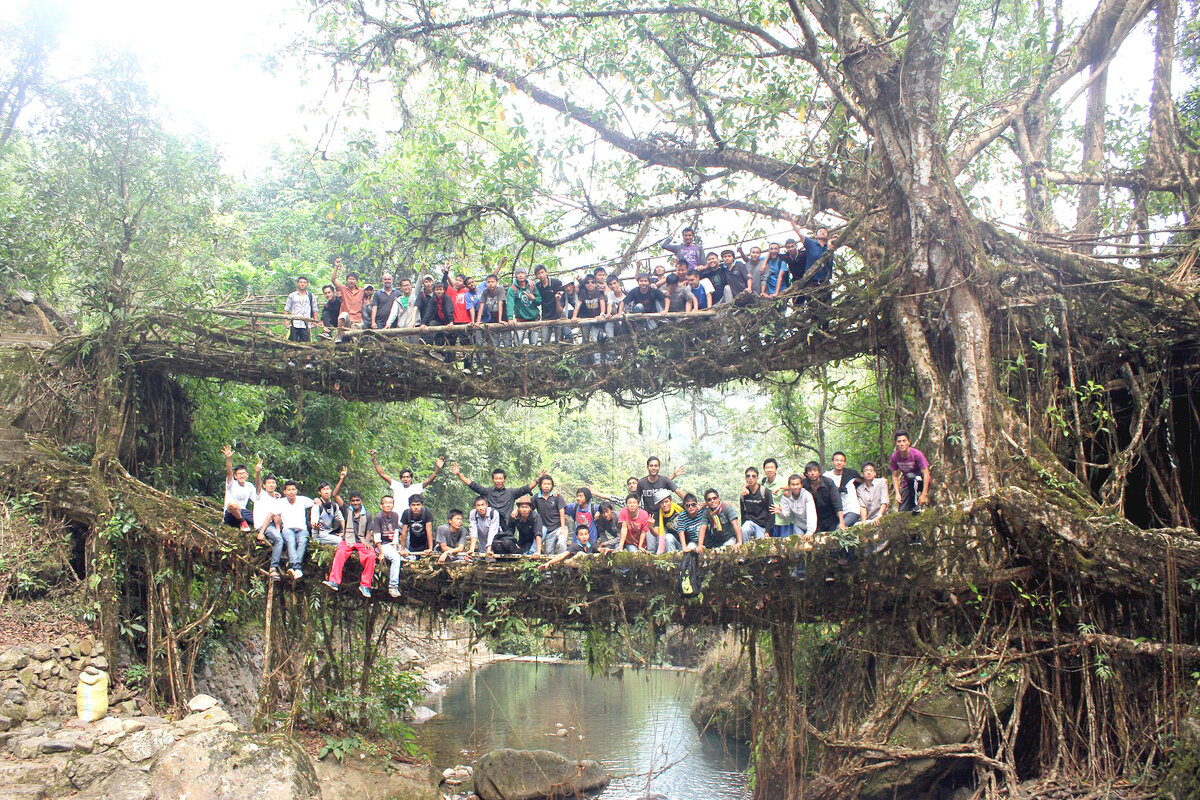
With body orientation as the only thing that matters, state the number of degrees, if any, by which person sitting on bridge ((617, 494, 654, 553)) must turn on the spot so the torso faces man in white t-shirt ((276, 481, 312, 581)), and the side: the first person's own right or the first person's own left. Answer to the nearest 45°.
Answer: approximately 90° to the first person's own right

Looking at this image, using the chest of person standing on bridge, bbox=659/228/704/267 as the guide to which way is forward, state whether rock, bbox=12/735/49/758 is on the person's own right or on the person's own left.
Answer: on the person's own right

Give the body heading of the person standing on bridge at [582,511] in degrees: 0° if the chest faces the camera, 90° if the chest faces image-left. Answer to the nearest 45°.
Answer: approximately 0°

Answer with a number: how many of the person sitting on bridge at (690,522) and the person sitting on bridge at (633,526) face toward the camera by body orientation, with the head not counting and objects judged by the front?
2

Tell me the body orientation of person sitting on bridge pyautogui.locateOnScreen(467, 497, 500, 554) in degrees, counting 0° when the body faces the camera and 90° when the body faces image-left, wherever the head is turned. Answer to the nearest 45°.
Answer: approximately 0°
